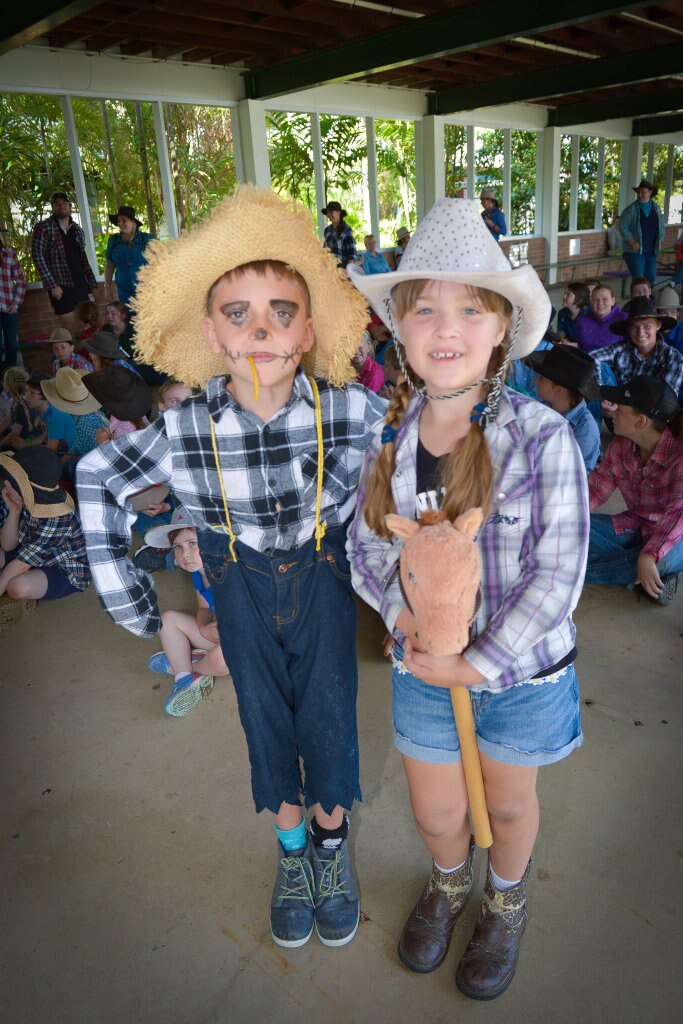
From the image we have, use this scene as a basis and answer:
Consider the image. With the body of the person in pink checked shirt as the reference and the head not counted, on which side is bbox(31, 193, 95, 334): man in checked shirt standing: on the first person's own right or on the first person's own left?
on the first person's own right

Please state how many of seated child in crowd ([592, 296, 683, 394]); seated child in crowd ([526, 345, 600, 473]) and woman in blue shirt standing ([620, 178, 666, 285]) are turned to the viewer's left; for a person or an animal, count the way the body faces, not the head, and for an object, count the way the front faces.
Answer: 1

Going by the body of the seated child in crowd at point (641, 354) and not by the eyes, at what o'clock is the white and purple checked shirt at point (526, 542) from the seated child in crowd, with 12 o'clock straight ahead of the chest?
The white and purple checked shirt is roughly at 12 o'clock from the seated child in crowd.

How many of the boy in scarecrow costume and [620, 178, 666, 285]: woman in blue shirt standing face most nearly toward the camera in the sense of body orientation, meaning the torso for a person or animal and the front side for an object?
2

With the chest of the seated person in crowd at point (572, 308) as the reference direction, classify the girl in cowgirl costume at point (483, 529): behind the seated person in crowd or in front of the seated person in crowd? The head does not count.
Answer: in front

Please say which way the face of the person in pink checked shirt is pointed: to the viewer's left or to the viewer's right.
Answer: to the viewer's left

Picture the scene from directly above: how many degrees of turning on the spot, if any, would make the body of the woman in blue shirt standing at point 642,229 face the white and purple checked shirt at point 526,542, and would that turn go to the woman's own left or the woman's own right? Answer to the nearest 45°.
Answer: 0° — they already face it

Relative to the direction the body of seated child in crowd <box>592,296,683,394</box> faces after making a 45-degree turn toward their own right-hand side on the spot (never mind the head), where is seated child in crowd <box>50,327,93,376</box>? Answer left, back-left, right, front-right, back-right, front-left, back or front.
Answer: front-right
